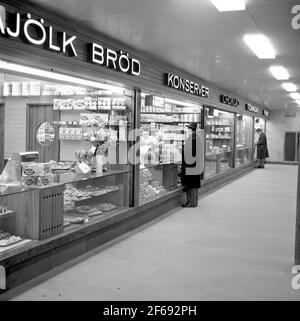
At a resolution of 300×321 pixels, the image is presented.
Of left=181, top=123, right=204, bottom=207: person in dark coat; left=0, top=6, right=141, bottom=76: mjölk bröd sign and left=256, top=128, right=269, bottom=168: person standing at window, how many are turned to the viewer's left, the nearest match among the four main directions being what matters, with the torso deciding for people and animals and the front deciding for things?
2

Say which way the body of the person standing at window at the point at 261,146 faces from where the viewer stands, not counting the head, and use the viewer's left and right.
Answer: facing to the left of the viewer

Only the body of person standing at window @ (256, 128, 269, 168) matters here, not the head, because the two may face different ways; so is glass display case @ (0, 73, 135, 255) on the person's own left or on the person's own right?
on the person's own left

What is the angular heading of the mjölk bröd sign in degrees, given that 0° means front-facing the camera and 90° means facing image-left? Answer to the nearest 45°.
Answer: approximately 315°

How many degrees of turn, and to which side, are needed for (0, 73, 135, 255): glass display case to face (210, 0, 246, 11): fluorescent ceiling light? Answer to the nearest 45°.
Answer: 0° — it already faces it

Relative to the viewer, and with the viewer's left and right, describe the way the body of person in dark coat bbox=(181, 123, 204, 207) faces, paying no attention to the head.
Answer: facing to the left of the viewer

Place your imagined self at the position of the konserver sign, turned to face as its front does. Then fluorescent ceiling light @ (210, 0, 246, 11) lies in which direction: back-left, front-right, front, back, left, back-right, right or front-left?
front-right
